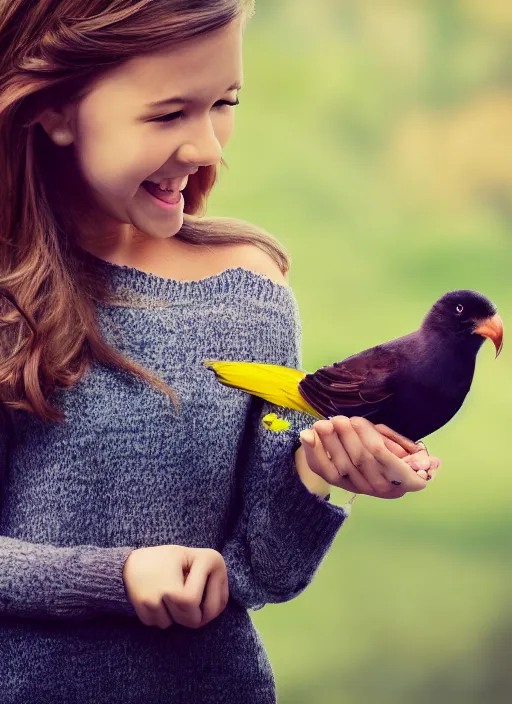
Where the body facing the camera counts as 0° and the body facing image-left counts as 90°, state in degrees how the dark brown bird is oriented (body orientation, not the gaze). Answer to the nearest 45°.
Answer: approximately 270°

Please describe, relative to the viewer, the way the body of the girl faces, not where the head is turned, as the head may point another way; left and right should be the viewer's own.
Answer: facing the viewer and to the right of the viewer
